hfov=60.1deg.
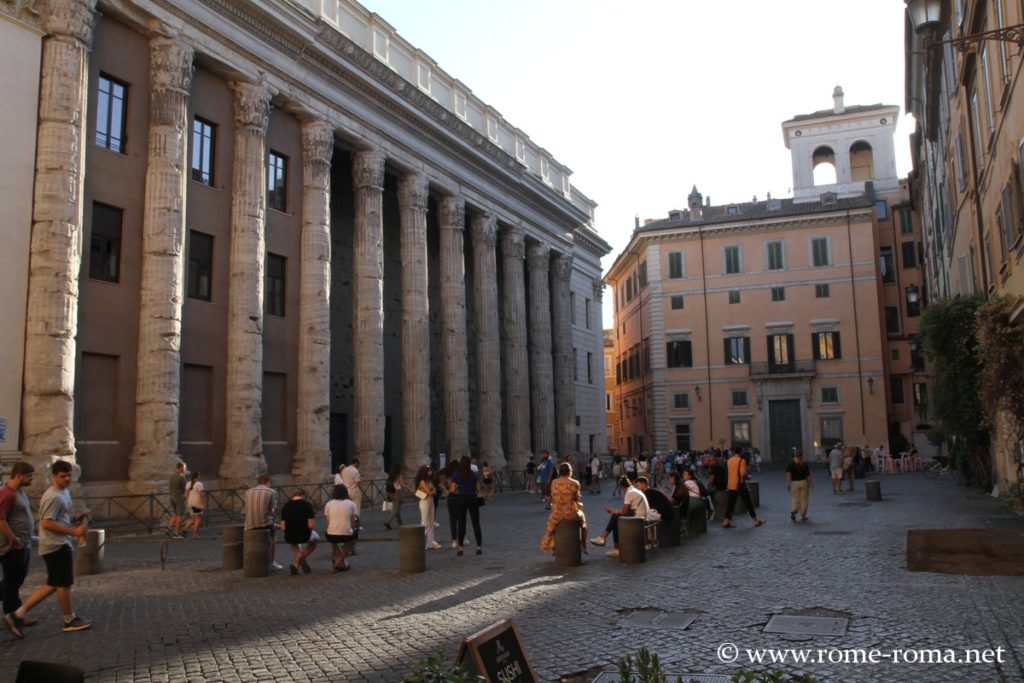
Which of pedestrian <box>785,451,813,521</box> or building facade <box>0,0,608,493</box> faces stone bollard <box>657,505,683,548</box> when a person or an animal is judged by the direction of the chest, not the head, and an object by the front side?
the building facade

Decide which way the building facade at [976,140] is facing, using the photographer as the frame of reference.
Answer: facing to the left of the viewer

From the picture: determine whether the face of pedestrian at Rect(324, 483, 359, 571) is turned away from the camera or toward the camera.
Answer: away from the camera

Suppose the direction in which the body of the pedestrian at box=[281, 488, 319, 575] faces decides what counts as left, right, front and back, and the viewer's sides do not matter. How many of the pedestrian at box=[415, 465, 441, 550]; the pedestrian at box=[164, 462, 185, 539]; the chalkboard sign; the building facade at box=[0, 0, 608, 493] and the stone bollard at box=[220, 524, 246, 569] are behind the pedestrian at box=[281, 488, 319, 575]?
1

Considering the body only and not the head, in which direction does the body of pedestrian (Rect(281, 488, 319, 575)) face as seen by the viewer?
away from the camera

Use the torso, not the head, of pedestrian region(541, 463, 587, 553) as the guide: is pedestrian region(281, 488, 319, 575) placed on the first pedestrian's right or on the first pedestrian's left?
on the first pedestrian's left

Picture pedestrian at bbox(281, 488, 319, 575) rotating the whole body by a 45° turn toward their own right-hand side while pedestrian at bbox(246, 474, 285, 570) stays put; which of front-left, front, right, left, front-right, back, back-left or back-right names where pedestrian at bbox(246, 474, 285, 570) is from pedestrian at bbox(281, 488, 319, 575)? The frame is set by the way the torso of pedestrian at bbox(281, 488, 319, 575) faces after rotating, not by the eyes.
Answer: left

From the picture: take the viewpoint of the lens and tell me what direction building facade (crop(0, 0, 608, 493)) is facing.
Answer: facing the viewer and to the right of the viewer
